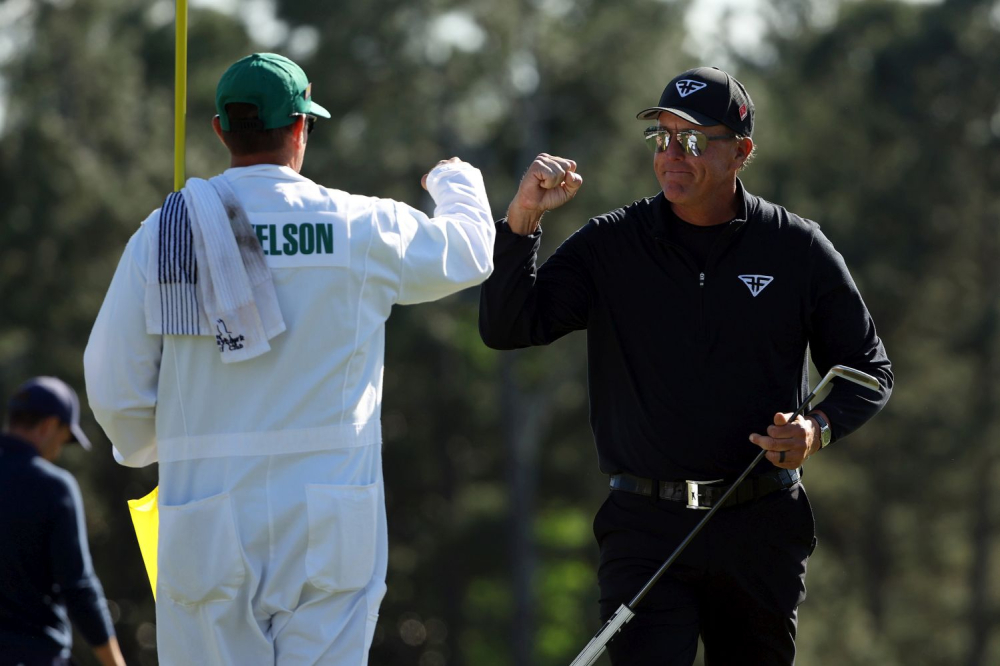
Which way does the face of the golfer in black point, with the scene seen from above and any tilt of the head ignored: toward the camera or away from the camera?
toward the camera

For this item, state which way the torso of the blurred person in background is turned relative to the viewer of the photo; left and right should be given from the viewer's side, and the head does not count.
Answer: facing away from the viewer and to the right of the viewer

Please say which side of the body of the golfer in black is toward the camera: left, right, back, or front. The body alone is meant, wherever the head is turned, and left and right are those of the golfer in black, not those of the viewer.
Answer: front

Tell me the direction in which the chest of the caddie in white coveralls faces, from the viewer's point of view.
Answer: away from the camera

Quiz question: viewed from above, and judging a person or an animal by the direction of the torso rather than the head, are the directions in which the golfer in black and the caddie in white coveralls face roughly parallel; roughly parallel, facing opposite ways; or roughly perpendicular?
roughly parallel, facing opposite ways

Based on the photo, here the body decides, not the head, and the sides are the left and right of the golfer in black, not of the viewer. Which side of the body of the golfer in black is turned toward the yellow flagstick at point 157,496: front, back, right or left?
right

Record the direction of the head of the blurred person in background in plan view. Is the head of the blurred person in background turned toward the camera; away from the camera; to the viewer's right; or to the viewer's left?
to the viewer's right

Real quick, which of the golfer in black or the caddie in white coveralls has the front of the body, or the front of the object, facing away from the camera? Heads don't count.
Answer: the caddie in white coveralls

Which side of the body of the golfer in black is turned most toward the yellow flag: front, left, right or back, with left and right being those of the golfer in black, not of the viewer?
right

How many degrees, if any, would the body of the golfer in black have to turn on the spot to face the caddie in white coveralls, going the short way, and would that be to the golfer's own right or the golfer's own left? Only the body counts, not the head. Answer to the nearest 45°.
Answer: approximately 45° to the golfer's own right
